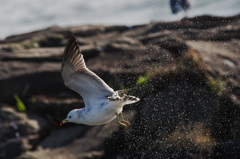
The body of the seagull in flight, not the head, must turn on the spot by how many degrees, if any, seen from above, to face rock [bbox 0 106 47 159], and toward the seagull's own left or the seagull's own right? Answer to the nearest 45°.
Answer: approximately 45° to the seagull's own right

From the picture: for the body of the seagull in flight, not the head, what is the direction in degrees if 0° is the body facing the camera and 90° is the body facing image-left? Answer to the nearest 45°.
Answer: approximately 90°
